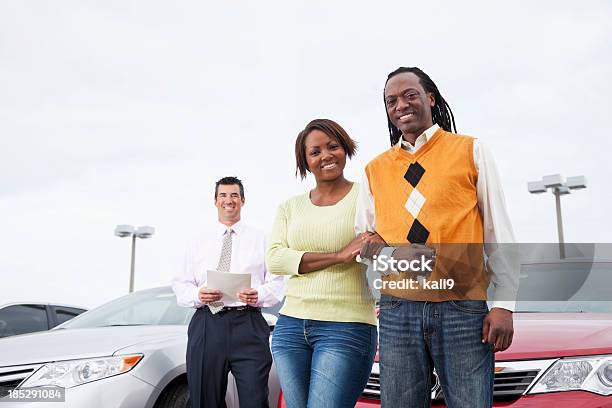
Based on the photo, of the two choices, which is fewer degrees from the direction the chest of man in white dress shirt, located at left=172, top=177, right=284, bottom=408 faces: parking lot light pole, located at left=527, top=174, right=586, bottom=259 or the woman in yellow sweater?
the woman in yellow sweater

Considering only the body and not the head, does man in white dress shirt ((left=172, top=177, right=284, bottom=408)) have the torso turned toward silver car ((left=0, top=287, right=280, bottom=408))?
no

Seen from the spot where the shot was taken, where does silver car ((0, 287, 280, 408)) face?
facing the viewer and to the left of the viewer

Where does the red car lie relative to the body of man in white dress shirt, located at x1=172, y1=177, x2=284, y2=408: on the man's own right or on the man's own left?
on the man's own left

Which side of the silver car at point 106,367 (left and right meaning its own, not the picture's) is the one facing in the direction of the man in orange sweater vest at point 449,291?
left

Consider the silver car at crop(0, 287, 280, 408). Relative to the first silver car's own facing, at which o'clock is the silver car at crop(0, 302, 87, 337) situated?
The silver car at crop(0, 302, 87, 337) is roughly at 4 o'clock from the silver car at crop(0, 287, 280, 408).

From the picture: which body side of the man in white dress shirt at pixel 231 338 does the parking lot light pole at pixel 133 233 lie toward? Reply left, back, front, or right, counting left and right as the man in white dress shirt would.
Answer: back

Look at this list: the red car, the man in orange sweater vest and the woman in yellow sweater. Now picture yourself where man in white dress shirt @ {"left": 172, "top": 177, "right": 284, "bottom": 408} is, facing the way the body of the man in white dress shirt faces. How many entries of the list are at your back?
0

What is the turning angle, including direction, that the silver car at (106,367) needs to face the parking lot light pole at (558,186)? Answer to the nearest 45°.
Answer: approximately 180°

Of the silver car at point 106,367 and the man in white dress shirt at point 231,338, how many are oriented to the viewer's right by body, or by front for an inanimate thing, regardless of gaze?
0

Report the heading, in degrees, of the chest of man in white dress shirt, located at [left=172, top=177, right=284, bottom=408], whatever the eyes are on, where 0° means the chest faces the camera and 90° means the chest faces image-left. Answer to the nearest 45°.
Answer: approximately 0°

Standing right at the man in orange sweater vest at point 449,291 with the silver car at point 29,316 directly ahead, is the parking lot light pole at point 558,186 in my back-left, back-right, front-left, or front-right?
front-right

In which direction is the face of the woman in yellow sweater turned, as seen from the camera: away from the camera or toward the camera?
toward the camera

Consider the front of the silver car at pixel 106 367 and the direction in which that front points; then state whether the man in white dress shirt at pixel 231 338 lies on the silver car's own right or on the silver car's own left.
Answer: on the silver car's own left

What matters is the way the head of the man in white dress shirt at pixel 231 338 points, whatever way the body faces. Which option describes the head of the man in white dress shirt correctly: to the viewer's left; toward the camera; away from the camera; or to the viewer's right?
toward the camera

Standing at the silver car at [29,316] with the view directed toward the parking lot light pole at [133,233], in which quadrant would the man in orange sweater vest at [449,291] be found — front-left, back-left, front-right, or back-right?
back-right
